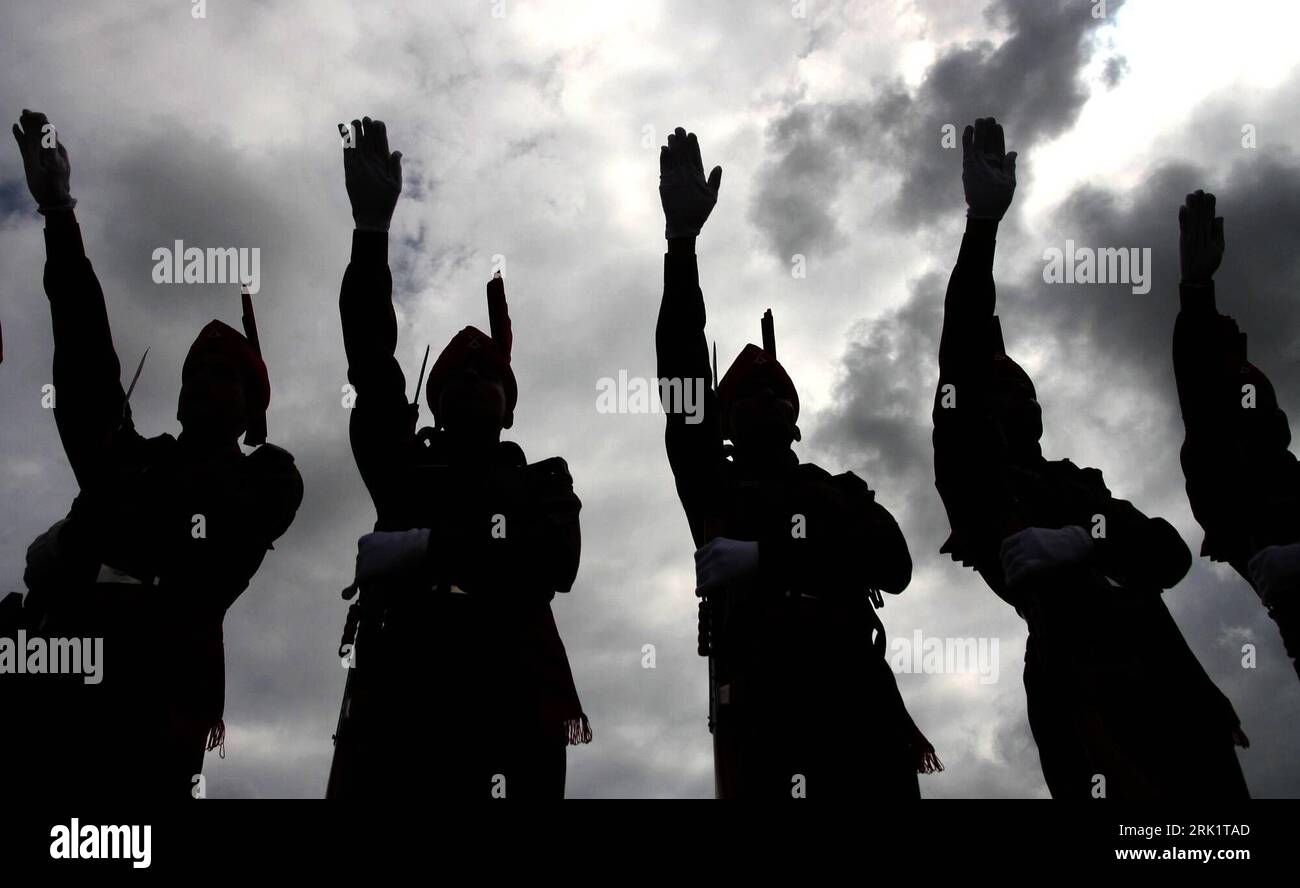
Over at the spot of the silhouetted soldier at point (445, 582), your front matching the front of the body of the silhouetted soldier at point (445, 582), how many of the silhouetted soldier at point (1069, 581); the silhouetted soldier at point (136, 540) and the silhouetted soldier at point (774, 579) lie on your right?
1

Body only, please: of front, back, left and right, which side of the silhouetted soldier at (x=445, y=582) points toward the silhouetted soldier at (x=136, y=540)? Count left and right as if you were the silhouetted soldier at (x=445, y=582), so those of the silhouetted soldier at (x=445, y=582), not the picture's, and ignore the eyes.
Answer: right

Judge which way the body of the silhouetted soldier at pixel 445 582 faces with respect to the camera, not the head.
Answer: toward the camera

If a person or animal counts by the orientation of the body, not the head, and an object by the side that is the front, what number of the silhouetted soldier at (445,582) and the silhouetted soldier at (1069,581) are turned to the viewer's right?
0

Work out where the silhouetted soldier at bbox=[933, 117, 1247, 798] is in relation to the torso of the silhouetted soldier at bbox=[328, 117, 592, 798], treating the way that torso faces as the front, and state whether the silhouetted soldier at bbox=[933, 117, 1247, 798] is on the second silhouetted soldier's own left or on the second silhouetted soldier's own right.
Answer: on the second silhouetted soldier's own left
